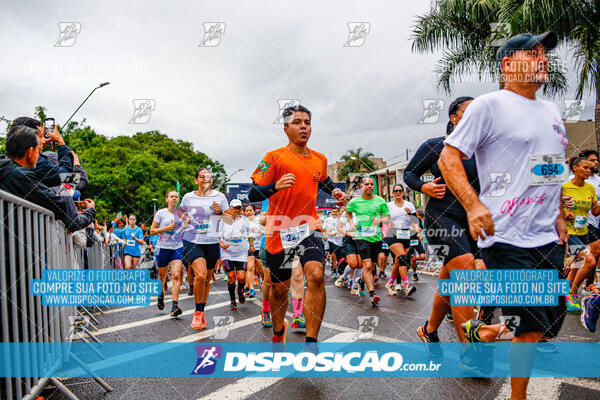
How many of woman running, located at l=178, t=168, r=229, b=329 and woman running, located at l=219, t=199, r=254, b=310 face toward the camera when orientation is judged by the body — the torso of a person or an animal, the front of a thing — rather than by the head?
2

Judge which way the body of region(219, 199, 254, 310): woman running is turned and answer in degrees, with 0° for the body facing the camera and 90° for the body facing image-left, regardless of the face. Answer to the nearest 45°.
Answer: approximately 0°

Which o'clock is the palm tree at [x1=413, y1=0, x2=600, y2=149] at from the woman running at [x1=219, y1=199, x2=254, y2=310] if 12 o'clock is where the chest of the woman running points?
The palm tree is roughly at 8 o'clock from the woman running.

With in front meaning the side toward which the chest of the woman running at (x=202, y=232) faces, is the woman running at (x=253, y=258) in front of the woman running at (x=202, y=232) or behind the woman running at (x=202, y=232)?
behind

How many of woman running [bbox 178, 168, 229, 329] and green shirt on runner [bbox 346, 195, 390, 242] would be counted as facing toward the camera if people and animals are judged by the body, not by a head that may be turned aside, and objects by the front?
2

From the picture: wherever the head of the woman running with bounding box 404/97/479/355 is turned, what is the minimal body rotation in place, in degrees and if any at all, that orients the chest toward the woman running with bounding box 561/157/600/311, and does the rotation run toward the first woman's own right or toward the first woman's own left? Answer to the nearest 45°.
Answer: approximately 90° to the first woman's own left

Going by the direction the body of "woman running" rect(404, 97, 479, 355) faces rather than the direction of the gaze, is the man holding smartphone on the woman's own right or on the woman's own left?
on the woman's own right

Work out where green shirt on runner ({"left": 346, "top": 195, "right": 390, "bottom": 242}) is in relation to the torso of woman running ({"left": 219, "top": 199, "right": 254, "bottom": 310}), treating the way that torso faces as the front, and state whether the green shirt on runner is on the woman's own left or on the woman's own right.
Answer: on the woman's own left

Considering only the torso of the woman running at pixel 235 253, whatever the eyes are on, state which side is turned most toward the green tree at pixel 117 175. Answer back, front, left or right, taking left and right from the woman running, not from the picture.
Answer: back

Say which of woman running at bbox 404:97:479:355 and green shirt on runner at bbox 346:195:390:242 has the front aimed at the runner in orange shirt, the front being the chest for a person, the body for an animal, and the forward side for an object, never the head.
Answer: the green shirt on runner
